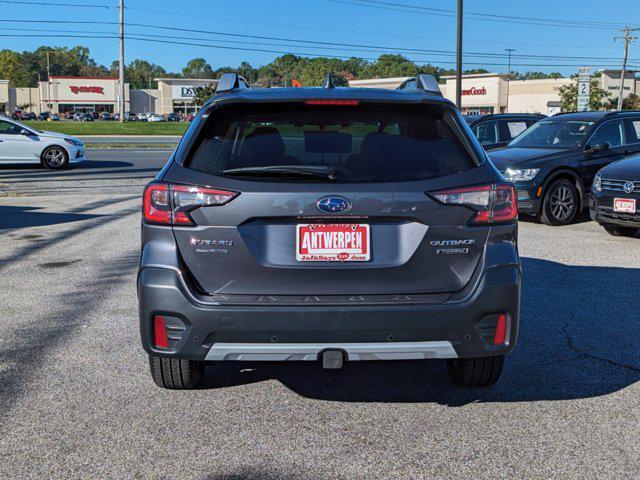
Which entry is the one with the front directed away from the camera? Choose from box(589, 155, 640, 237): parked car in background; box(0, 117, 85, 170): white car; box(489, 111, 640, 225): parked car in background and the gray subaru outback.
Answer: the gray subaru outback

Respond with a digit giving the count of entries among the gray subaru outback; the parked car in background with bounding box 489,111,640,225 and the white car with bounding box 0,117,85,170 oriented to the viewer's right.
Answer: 1

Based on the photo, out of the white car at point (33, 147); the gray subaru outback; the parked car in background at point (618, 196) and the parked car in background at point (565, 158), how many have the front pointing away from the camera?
1

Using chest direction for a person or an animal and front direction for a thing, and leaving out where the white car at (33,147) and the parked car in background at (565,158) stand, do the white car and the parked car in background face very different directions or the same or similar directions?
very different directions

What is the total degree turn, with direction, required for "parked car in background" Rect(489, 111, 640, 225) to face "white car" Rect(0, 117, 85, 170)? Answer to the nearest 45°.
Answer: approximately 45° to its right

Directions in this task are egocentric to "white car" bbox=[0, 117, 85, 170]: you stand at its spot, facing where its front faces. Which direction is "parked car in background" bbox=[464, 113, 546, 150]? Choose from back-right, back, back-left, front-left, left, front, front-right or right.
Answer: front-right

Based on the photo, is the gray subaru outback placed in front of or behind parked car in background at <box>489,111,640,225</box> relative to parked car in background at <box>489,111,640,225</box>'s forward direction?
in front

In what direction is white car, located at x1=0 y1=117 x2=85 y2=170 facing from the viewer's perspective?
to the viewer's right

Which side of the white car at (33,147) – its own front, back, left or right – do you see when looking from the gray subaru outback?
right

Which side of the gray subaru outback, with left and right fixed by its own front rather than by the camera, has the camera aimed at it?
back

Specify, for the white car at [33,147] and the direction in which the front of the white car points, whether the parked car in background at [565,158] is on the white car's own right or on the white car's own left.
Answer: on the white car's own right

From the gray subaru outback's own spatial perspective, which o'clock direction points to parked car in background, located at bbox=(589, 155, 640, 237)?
The parked car in background is roughly at 1 o'clock from the gray subaru outback.

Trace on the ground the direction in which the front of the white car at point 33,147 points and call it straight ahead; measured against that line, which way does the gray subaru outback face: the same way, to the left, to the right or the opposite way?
to the left

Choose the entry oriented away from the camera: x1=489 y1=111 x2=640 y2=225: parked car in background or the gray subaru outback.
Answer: the gray subaru outback
